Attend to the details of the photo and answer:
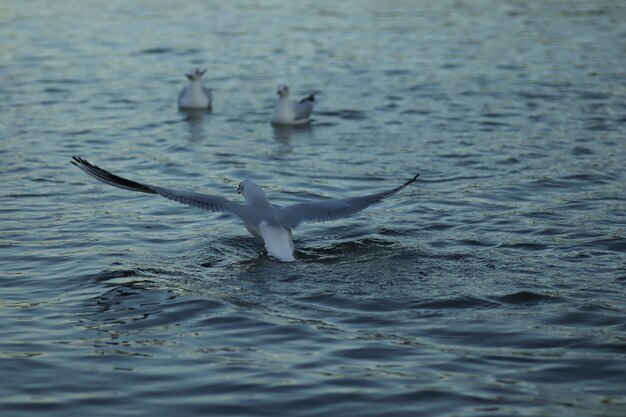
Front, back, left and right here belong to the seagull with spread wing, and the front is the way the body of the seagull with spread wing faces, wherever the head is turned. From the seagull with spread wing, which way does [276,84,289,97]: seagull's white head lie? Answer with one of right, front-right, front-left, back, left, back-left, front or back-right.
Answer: front-right

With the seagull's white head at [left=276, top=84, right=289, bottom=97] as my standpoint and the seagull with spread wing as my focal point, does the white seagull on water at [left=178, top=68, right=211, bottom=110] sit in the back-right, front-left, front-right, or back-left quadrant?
back-right

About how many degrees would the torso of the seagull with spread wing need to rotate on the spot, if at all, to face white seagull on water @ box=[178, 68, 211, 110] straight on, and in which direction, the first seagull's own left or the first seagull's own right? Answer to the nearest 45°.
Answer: approximately 45° to the first seagull's own right

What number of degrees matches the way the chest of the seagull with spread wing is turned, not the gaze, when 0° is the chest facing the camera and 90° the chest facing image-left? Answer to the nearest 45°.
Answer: approximately 135°
